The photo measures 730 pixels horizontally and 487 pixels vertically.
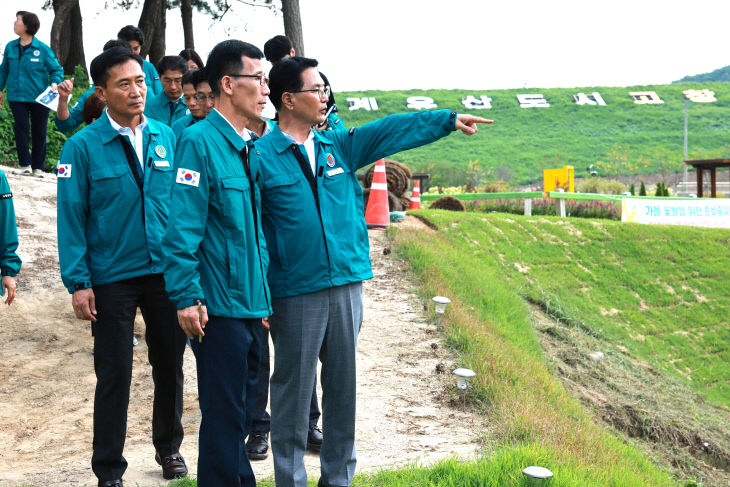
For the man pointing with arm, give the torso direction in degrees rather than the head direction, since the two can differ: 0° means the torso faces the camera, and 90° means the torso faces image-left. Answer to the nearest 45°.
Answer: approximately 315°

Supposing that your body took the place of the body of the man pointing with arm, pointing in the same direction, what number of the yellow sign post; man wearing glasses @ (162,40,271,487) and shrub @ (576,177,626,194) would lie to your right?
1

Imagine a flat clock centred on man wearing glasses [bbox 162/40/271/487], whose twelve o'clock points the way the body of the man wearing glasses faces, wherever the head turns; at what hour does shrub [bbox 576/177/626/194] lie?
The shrub is roughly at 10 o'clock from the man wearing glasses.

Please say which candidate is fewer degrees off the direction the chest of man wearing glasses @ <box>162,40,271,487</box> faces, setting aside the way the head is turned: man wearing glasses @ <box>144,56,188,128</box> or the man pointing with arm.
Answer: the man pointing with arm

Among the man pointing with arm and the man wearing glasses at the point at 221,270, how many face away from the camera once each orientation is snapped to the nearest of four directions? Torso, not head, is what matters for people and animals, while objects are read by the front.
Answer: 0

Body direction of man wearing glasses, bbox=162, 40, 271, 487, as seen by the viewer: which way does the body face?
to the viewer's right

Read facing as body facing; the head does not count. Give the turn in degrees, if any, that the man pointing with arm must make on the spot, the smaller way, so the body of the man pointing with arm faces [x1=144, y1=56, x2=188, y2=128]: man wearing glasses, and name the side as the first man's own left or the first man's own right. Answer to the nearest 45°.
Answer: approximately 180°

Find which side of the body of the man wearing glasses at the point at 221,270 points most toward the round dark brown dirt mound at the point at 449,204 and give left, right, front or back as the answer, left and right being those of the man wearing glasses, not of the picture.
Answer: left

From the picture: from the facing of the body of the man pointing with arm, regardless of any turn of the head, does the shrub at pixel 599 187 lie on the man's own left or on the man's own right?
on the man's own left

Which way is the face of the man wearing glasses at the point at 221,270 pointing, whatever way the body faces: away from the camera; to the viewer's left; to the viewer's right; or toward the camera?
to the viewer's right

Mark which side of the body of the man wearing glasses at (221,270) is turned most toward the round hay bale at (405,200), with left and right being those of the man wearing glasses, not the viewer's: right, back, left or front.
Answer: left
